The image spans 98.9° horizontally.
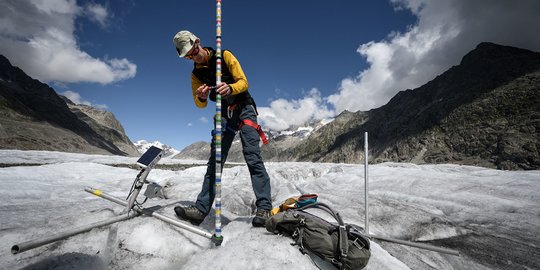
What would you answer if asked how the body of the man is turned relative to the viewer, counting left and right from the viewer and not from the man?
facing the viewer and to the left of the viewer

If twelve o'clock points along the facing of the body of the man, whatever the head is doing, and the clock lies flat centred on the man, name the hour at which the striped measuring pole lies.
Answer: The striped measuring pole is roughly at 11 o'clock from the man.

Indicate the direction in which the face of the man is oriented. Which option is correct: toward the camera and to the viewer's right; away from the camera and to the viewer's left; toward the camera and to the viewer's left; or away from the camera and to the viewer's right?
toward the camera and to the viewer's left
